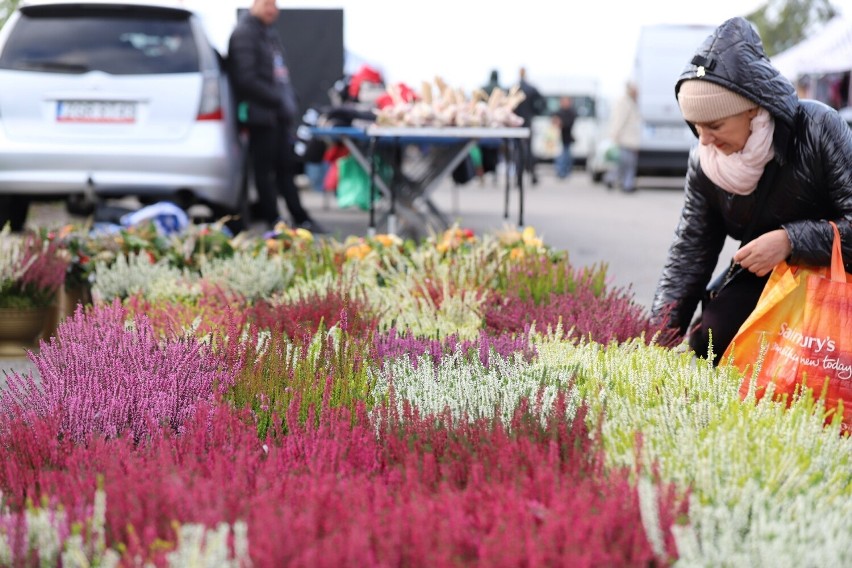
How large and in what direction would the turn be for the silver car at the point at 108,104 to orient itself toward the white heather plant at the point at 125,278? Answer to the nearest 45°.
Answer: approximately 180°

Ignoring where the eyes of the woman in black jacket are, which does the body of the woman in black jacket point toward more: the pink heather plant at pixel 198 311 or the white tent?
the pink heather plant

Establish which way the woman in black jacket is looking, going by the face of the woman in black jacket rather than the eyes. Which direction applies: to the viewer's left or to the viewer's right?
to the viewer's left

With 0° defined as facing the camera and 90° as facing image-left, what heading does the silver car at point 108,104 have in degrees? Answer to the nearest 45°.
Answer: approximately 180°

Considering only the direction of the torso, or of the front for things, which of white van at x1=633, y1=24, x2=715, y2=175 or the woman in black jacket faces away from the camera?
the white van

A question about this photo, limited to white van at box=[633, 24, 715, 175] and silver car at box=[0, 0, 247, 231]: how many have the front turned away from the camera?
2

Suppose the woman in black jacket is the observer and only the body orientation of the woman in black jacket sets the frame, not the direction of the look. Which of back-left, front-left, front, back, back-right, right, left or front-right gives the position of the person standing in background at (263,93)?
right

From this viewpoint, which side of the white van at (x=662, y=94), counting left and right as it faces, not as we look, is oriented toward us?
back

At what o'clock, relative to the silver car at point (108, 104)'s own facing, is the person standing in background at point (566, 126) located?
The person standing in background is roughly at 1 o'clock from the silver car.

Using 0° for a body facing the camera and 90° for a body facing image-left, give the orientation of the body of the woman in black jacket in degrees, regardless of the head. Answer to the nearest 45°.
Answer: approximately 45°

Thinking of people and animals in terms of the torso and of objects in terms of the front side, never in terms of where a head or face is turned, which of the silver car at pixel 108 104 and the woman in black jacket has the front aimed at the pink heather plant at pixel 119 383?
the woman in black jacket
